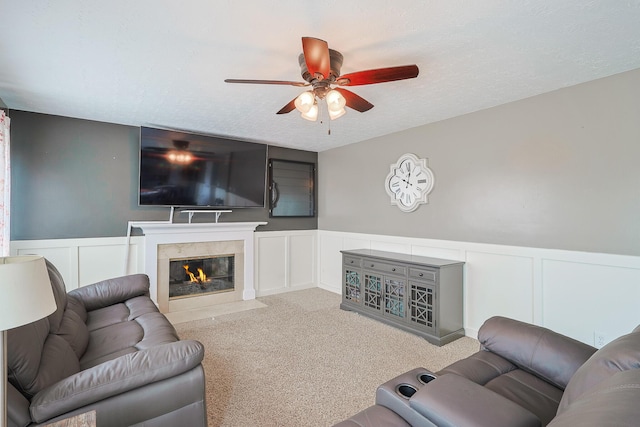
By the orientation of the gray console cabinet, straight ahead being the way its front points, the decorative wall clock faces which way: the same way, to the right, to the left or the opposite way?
the same way

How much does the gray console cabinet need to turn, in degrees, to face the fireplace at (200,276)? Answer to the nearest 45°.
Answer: approximately 45° to its right

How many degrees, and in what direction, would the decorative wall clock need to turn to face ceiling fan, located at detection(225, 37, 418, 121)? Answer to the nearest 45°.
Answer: approximately 45° to its left

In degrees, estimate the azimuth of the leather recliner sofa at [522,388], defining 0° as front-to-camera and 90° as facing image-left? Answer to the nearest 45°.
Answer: approximately 135°

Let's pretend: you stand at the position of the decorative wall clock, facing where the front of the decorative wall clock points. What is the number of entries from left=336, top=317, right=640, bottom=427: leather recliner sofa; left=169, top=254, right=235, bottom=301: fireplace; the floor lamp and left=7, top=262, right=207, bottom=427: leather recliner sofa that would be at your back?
0

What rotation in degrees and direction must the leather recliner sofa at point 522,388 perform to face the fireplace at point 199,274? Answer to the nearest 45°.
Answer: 0° — it already faces it

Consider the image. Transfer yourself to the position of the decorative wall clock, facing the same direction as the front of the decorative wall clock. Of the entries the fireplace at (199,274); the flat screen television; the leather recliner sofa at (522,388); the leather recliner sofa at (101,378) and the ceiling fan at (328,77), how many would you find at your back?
0

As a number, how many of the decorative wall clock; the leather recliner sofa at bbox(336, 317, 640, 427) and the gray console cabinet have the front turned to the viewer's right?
0

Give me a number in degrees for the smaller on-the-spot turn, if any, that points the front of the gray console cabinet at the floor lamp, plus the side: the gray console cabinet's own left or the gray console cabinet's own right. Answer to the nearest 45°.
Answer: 0° — it already faces it

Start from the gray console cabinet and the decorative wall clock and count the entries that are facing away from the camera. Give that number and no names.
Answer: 0

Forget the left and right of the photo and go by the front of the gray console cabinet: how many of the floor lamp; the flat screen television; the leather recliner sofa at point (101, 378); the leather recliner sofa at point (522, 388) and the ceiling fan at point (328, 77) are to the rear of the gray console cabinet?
0

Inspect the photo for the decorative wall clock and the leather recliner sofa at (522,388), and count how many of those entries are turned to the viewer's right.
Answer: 0

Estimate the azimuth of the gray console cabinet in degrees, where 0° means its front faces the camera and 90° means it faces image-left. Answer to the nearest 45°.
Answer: approximately 45°
